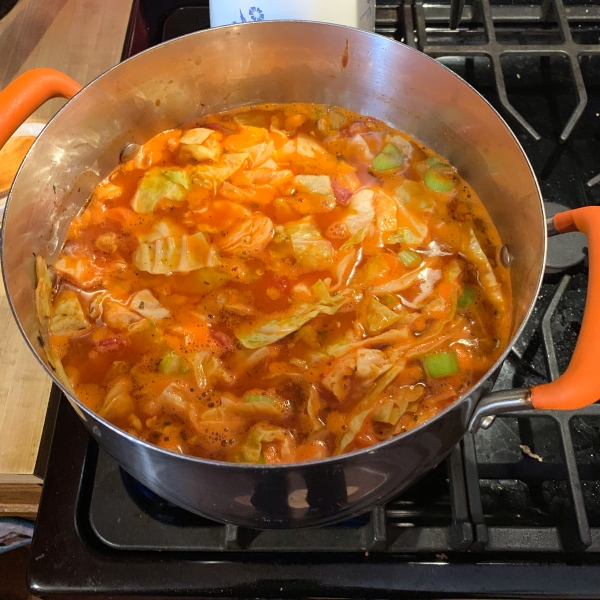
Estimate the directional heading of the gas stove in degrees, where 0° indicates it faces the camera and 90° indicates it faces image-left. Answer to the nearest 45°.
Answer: approximately 0°
